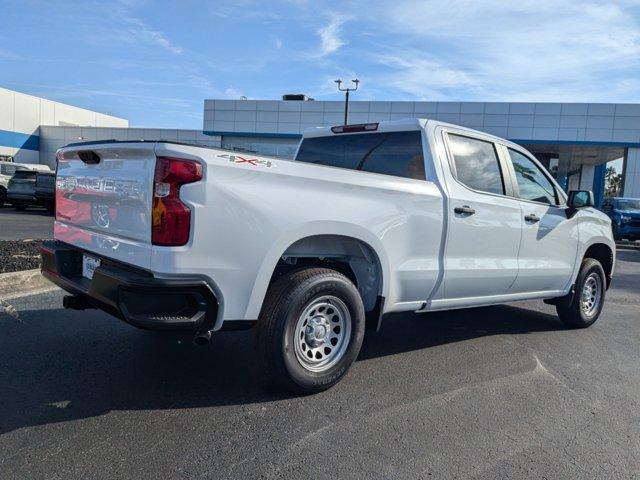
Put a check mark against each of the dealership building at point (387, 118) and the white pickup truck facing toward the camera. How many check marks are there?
1

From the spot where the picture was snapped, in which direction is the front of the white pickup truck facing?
facing away from the viewer and to the right of the viewer

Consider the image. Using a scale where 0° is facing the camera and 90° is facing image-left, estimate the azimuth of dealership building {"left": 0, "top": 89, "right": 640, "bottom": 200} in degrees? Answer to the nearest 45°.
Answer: approximately 0°

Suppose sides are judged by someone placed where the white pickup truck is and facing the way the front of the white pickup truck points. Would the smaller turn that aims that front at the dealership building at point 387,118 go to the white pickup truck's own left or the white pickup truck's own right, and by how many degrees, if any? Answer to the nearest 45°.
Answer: approximately 45° to the white pickup truck's own left

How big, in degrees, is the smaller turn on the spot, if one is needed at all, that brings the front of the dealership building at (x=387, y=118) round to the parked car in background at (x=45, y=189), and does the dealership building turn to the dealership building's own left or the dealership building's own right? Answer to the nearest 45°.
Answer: approximately 45° to the dealership building's own right

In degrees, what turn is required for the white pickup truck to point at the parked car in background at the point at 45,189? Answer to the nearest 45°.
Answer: approximately 90° to its left
